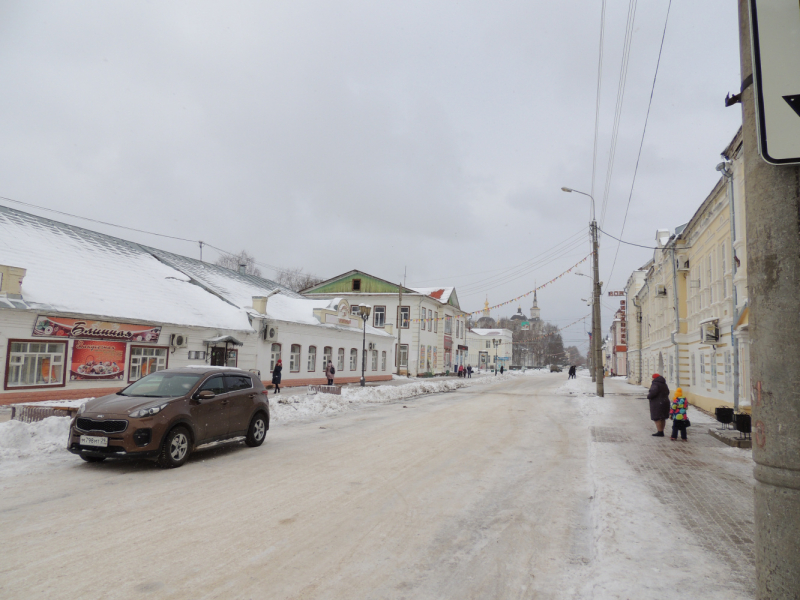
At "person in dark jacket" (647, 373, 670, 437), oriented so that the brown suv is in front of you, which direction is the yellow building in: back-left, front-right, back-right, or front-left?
back-right

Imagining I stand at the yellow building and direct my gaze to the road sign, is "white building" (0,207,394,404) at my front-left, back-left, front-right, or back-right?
front-right

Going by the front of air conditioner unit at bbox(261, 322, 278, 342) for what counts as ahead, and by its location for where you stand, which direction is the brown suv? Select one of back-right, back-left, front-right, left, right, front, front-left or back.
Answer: front-right

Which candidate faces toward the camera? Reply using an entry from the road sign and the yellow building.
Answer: the road sign

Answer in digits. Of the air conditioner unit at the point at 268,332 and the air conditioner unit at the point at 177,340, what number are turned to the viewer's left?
0

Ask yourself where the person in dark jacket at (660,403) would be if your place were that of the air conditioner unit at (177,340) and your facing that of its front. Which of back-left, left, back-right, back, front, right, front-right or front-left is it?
front

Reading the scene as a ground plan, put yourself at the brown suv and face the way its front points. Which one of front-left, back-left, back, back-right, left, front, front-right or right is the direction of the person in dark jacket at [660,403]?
back-left

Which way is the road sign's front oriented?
toward the camera

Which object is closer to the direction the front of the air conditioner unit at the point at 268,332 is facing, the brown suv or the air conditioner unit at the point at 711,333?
the air conditioner unit

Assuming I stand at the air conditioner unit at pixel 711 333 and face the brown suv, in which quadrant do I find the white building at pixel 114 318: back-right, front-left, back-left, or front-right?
front-right

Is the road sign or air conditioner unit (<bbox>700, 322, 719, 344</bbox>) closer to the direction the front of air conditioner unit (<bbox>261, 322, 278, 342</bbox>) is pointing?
the air conditioner unit

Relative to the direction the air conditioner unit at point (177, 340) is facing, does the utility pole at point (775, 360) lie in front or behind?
in front

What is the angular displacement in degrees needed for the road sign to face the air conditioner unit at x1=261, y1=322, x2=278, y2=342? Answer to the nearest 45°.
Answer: approximately 135° to its right

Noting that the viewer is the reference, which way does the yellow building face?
facing to the left of the viewer

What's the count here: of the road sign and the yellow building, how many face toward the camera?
1

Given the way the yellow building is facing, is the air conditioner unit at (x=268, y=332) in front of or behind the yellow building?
in front

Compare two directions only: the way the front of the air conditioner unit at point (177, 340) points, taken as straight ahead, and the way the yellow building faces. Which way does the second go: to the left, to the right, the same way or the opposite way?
the opposite way

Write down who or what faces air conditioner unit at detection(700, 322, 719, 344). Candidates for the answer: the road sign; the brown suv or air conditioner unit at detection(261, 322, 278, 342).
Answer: air conditioner unit at detection(261, 322, 278, 342)

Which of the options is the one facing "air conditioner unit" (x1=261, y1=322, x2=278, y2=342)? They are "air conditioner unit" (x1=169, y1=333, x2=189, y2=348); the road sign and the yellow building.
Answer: the yellow building
